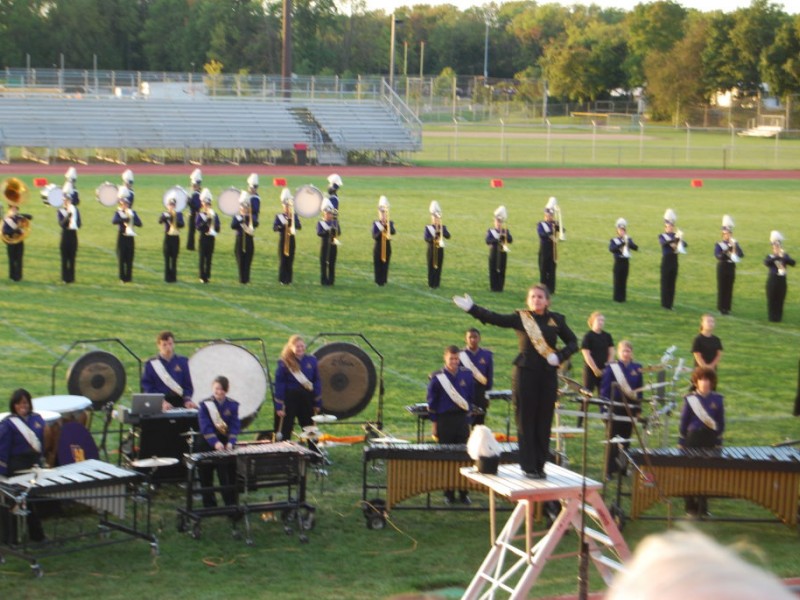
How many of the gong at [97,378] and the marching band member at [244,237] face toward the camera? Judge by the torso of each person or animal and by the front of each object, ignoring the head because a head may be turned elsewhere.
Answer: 2

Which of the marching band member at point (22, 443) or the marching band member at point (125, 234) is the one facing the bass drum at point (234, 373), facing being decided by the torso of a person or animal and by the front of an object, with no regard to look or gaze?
the marching band member at point (125, 234)

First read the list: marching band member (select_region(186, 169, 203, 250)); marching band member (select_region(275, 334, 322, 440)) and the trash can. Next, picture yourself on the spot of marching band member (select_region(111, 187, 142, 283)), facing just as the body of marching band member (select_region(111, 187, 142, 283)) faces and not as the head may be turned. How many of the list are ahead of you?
1

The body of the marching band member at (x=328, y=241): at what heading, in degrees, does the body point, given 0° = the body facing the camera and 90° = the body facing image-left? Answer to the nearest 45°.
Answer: approximately 0°

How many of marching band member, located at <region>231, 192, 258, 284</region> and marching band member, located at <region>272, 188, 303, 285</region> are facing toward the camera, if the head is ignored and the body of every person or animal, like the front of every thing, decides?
2

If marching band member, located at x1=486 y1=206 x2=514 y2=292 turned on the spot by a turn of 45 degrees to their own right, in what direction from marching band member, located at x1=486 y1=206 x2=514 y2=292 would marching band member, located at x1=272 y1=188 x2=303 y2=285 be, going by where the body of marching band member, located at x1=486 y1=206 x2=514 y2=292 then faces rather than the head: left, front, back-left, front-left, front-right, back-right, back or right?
front-right

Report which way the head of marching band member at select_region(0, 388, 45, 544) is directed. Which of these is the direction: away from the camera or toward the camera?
toward the camera

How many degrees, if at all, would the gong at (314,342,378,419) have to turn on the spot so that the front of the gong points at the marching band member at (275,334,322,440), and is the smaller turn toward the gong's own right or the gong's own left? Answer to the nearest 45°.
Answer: approximately 45° to the gong's own right

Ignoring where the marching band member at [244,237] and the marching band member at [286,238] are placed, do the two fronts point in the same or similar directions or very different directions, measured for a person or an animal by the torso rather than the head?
same or similar directions

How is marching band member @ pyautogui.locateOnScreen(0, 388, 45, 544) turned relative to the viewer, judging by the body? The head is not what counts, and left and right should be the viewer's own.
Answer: facing the viewer and to the right of the viewer

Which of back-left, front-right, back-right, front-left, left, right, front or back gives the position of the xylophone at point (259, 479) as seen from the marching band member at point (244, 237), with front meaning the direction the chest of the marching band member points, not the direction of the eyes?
front

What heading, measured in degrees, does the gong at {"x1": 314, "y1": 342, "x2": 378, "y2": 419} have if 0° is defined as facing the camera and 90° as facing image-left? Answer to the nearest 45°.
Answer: approximately 0°

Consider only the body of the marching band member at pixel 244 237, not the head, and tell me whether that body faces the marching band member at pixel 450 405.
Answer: yes
